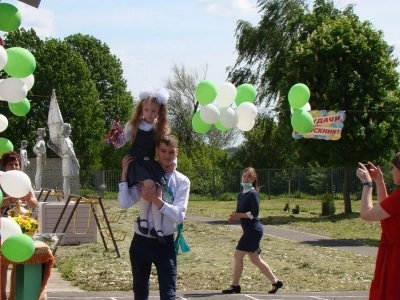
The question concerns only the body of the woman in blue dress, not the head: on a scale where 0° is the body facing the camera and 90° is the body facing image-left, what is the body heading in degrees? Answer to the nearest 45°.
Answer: approximately 90°

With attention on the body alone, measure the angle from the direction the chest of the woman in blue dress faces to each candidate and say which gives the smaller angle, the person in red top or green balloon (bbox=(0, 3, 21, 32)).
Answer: the green balloon

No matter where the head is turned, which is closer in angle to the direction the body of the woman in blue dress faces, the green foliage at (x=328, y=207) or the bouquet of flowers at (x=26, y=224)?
the bouquet of flowers
